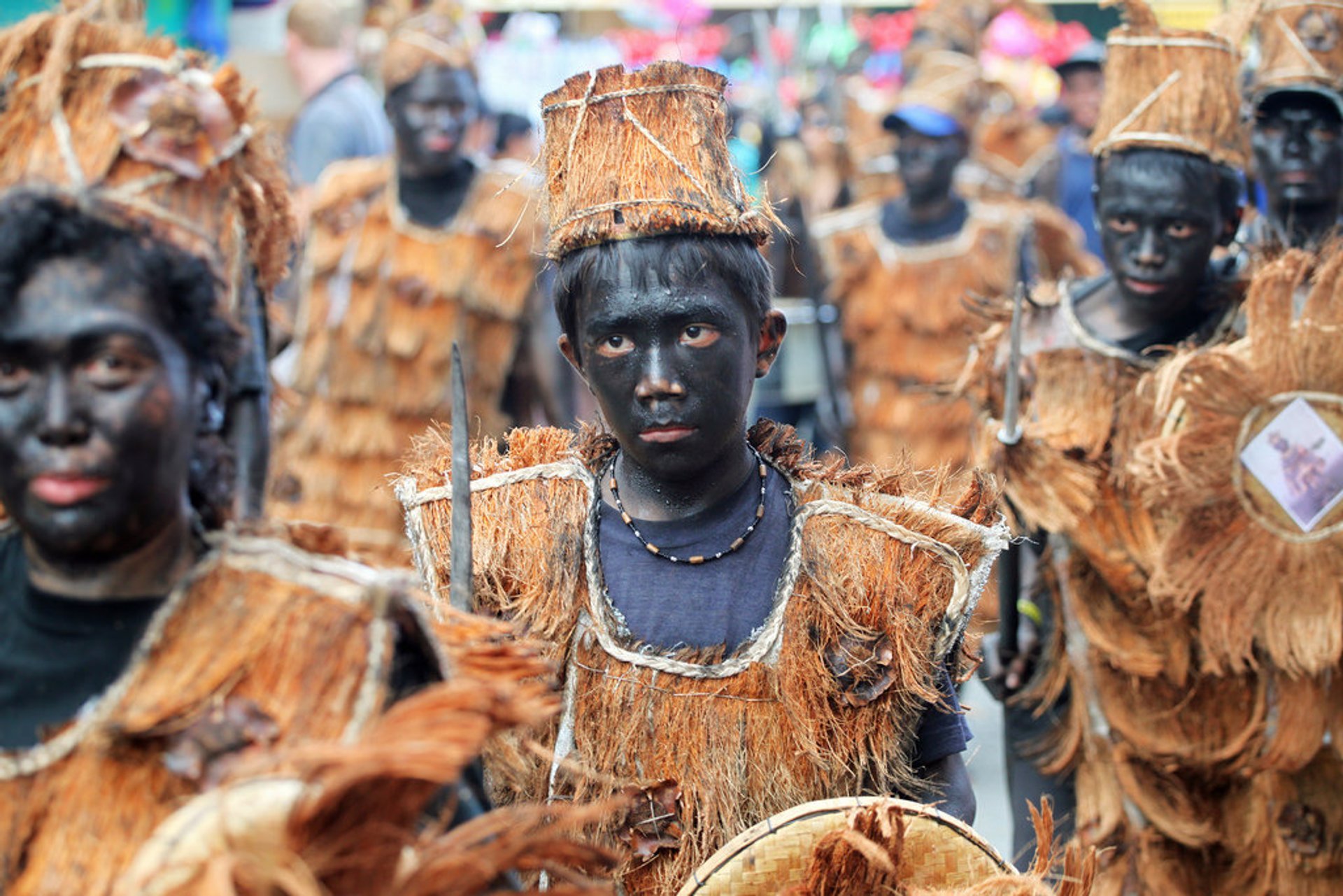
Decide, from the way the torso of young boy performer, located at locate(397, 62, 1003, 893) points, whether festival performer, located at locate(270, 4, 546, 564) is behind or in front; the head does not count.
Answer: behind

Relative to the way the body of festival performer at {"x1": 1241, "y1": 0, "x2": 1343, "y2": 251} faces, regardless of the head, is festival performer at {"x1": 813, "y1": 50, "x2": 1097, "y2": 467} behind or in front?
behind

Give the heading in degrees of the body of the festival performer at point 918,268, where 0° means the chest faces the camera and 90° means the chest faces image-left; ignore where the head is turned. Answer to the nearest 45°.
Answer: approximately 0°

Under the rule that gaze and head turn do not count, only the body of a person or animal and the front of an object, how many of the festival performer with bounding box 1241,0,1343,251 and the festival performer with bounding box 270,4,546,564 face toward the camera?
2

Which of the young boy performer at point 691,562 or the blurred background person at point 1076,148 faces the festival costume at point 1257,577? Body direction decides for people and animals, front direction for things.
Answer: the blurred background person

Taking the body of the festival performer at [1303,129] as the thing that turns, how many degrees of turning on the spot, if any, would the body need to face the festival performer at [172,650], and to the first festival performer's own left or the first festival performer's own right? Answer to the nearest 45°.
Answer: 0° — they already face them

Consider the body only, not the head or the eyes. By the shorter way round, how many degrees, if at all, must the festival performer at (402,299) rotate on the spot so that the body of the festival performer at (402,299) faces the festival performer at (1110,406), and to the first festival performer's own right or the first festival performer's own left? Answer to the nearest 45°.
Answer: approximately 45° to the first festival performer's own left

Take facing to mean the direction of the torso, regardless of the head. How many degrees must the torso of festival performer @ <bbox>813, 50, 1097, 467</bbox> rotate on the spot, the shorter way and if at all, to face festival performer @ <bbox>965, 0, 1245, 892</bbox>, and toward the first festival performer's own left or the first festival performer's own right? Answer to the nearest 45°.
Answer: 0° — they already face them
